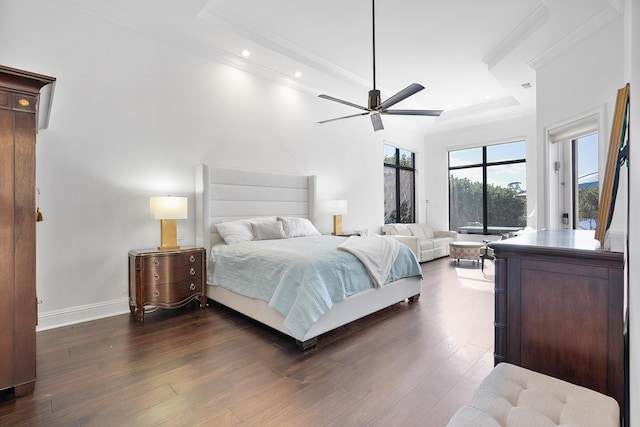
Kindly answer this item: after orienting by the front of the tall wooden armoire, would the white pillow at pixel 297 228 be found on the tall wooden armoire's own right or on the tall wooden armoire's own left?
on the tall wooden armoire's own left

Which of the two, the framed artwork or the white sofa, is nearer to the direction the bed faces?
the framed artwork

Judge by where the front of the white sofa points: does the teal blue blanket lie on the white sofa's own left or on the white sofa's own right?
on the white sofa's own right

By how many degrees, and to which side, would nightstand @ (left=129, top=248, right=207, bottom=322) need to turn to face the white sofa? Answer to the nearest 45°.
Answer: approximately 45° to its left

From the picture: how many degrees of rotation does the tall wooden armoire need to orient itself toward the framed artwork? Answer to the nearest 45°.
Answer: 0° — it already faces it

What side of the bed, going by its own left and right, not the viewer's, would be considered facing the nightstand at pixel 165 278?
right
